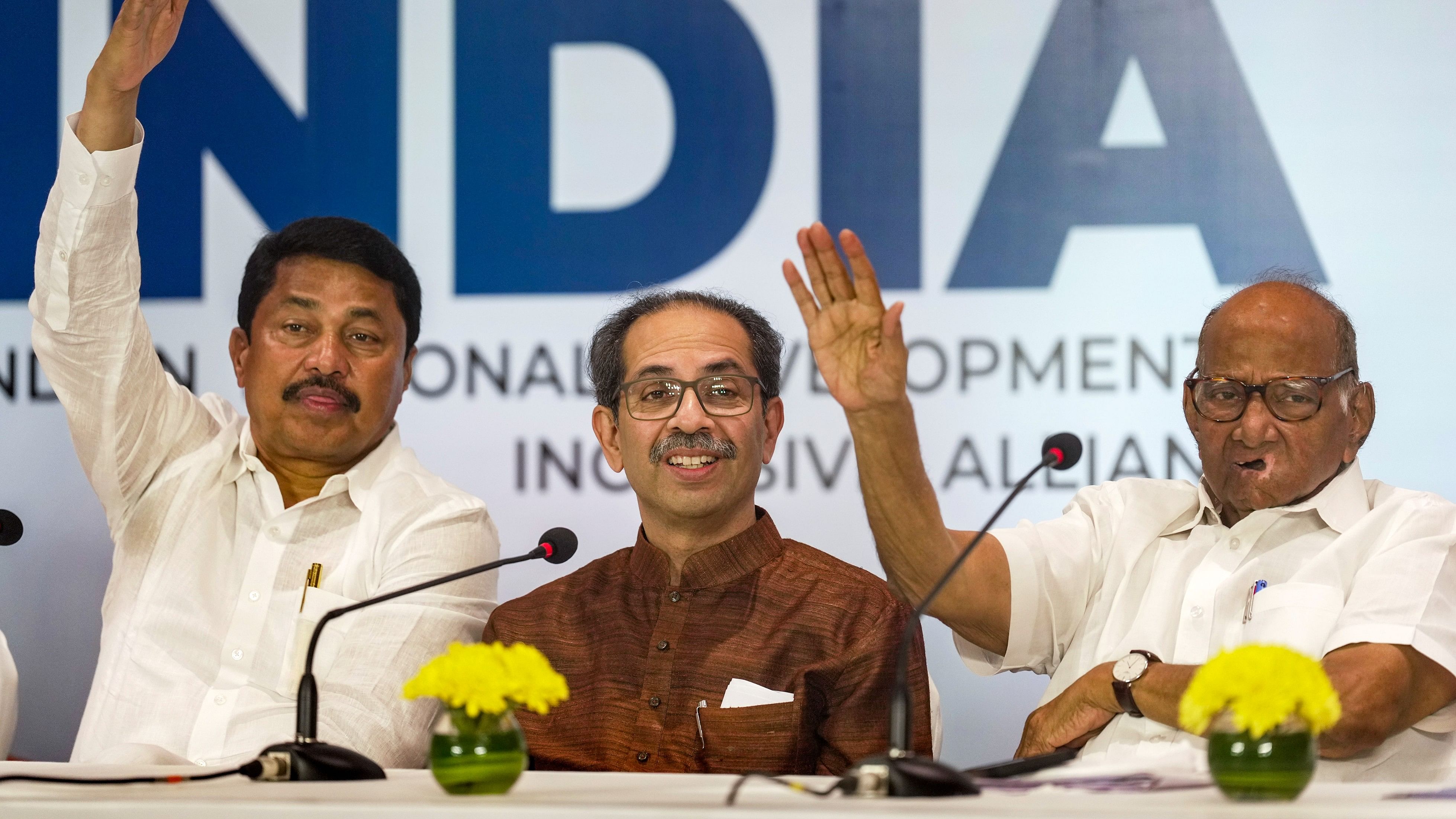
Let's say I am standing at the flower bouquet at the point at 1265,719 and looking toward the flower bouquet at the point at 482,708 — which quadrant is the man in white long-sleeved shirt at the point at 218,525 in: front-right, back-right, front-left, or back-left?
front-right

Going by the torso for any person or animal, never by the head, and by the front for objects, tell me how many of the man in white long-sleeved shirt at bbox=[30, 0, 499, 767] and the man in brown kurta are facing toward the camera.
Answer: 2

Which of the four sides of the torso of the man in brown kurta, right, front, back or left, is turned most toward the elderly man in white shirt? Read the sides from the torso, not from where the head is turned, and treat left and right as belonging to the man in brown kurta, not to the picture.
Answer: left

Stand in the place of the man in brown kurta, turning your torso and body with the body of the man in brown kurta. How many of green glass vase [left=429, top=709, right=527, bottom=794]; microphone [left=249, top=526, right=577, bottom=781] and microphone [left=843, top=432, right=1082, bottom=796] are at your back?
0

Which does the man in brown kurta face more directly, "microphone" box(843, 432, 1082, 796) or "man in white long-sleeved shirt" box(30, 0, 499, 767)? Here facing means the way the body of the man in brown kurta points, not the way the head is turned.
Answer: the microphone

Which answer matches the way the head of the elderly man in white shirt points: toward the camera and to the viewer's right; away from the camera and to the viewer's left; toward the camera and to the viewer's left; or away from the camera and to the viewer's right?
toward the camera and to the viewer's left

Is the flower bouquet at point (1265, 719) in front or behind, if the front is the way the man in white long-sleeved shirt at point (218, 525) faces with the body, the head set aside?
in front

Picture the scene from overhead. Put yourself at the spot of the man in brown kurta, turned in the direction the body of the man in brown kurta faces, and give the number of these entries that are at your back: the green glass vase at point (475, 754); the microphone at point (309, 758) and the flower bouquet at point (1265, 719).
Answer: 0

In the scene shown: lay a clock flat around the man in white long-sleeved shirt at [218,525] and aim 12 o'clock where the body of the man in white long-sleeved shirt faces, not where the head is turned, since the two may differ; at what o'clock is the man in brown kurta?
The man in brown kurta is roughly at 10 o'clock from the man in white long-sleeved shirt.

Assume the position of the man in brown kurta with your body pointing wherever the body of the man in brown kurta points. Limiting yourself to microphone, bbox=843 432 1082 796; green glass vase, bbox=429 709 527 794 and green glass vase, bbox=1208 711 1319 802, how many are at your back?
0

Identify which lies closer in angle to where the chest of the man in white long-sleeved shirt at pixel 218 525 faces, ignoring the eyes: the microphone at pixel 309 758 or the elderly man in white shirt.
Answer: the microphone

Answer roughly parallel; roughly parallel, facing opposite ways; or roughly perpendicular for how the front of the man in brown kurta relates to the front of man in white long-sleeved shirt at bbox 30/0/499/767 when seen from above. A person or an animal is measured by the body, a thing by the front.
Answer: roughly parallel

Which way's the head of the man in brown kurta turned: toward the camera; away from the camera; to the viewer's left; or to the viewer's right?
toward the camera

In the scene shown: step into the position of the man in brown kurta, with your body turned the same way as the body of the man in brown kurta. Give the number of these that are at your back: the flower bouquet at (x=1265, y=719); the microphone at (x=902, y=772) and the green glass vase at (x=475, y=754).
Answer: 0

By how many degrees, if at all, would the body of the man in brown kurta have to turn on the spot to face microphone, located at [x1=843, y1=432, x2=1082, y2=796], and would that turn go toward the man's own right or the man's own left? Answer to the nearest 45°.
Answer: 0° — they already face it

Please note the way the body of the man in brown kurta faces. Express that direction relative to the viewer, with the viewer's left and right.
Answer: facing the viewer

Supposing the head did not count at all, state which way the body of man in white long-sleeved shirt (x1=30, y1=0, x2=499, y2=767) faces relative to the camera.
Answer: toward the camera

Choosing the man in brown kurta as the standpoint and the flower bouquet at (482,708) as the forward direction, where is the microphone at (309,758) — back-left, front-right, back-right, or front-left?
front-right
